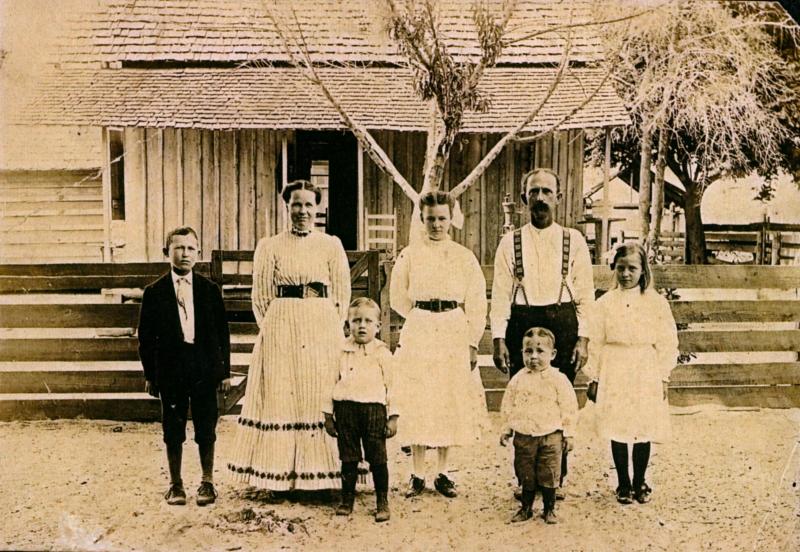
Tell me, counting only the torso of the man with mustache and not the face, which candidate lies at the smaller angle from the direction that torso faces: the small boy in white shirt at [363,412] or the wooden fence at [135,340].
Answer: the small boy in white shirt

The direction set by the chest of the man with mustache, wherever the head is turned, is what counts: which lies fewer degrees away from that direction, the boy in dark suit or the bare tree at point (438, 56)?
the boy in dark suit

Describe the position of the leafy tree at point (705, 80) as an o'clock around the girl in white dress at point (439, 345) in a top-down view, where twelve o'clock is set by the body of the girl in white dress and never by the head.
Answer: The leafy tree is roughly at 7 o'clock from the girl in white dress.

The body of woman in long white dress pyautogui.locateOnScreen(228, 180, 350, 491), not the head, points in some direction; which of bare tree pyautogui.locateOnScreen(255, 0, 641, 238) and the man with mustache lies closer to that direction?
the man with mustache

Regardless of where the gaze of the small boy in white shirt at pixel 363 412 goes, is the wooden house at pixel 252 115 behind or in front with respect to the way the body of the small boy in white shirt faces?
behind
